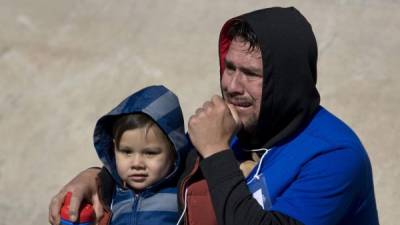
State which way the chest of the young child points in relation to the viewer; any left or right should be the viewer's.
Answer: facing the viewer

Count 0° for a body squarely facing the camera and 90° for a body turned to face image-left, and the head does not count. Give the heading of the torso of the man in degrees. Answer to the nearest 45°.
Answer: approximately 45°

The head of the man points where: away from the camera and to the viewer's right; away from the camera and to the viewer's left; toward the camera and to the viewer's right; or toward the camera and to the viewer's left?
toward the camera and to the viewer's left
